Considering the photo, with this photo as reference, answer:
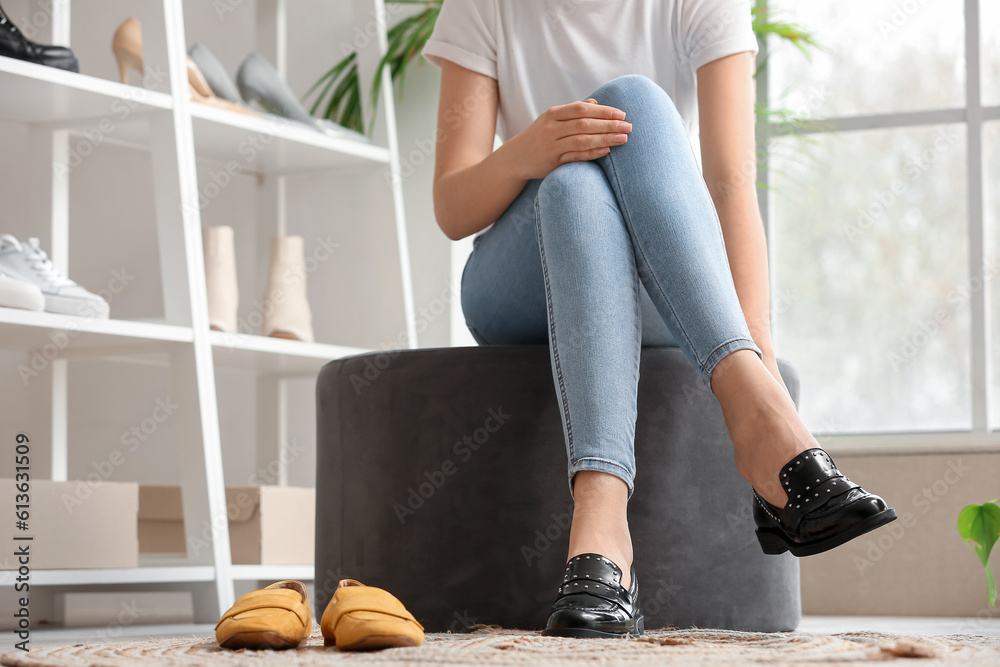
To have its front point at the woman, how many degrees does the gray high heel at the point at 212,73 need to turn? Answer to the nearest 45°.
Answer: approximately 45° to its right

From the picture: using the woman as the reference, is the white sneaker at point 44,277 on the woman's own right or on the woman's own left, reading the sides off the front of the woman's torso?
on the woman's own right

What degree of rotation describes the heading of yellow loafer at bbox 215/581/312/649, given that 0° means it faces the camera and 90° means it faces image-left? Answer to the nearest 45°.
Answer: approximately 45°

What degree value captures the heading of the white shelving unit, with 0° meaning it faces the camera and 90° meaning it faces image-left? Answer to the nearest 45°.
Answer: approximately 315°
